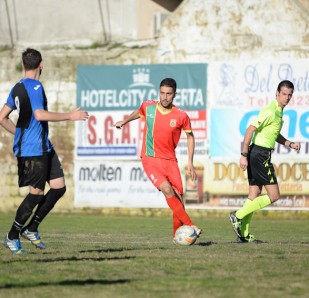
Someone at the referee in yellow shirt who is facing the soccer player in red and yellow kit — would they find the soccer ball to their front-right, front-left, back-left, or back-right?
front-left

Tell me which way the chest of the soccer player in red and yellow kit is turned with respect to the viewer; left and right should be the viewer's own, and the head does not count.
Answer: facing the viewer

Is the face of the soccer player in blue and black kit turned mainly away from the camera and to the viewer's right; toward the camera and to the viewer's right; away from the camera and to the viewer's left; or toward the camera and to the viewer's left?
away from the camera and to the viewer's right

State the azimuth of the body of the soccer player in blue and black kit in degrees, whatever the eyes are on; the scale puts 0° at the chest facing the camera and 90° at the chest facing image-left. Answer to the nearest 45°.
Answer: approximately 225°

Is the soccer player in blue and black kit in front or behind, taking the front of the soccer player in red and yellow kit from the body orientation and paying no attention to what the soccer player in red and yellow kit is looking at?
in front

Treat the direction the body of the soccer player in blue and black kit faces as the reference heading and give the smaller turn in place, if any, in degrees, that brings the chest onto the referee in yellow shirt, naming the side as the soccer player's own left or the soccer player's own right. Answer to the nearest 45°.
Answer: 0° — they already face them

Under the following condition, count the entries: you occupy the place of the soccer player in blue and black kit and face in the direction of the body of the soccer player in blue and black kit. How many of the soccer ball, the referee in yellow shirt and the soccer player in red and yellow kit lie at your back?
0

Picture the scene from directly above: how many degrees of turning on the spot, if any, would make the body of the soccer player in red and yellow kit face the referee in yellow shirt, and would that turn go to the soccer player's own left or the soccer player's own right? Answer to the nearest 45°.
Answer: approximately 90° to the soccer player's own left

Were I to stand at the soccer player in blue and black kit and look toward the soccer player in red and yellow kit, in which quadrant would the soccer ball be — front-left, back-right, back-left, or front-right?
front-right

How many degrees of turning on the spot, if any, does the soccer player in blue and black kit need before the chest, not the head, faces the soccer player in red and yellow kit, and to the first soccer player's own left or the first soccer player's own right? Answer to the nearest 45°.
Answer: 0° — they already face them

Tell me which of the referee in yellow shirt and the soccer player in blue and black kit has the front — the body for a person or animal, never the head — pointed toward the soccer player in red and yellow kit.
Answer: the soccer player in blue and black kit

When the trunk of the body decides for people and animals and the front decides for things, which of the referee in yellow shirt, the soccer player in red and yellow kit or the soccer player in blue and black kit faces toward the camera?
the soccer player in red and yellow kit

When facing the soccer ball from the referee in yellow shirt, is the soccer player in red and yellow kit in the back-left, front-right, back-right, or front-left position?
front-right
